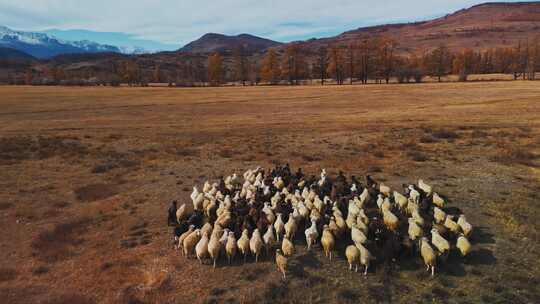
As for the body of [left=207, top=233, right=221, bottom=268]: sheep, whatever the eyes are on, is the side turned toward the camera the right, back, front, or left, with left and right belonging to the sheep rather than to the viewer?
back

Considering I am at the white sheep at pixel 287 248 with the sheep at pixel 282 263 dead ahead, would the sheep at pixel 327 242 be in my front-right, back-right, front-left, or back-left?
back-left

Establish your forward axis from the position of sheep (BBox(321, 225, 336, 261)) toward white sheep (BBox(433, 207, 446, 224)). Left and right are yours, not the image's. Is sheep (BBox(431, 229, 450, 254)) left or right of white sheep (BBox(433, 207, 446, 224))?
right

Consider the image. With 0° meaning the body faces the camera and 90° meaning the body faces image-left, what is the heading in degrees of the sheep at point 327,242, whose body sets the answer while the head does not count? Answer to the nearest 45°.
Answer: approximately 180°

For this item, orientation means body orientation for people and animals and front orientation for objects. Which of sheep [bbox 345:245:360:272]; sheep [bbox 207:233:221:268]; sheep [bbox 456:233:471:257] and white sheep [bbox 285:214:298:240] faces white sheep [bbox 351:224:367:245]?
sheep [bbox 345:245:360:272]

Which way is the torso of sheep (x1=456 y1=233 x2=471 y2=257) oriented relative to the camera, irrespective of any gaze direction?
away from the camera

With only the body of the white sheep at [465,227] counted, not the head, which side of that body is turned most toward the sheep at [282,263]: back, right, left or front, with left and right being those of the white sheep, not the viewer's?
left

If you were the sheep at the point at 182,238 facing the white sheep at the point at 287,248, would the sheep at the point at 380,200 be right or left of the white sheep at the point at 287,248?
left
